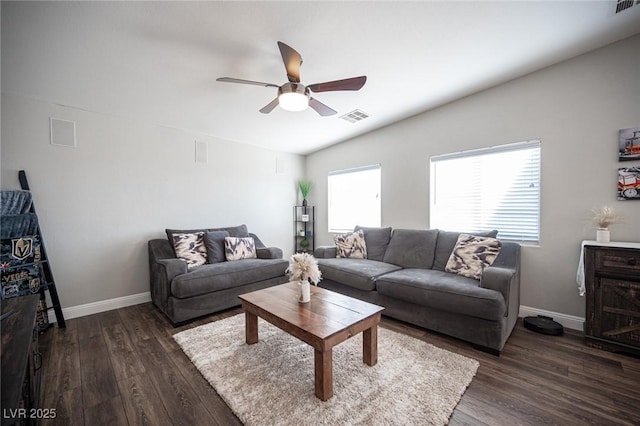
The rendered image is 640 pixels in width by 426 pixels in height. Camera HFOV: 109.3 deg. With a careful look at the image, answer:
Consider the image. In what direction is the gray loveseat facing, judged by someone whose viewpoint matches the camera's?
facing the viewer and to the right of the viewer

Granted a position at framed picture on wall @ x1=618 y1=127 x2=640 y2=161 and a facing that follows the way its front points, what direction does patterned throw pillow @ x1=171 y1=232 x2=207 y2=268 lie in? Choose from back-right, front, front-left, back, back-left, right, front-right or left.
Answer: front-right

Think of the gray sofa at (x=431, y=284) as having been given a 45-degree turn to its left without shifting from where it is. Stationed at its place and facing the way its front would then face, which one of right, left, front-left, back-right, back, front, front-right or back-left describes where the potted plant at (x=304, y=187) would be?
back-right

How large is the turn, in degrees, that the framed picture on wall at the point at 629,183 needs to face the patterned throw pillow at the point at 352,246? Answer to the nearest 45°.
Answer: approximately 90° to its right

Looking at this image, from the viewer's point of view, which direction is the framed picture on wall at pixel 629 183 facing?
toward the camera

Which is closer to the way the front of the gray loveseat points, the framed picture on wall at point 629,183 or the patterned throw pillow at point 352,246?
the framed picture on wall

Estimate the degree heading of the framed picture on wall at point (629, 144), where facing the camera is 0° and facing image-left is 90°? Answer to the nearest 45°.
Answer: approximately 0°

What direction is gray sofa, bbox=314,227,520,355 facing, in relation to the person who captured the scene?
facing the viewer and to the left of the viewer

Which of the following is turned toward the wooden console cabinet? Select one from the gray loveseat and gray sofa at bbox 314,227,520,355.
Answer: the gray loveseat

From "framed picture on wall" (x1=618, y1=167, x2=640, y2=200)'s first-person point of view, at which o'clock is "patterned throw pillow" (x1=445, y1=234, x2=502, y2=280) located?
The patterned throw pillow is roughly at 2 o'clock from the framed picture on wall.

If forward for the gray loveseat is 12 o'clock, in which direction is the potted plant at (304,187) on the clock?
The potted plant is roughly at 9 o'clock from the gray loveseat.
